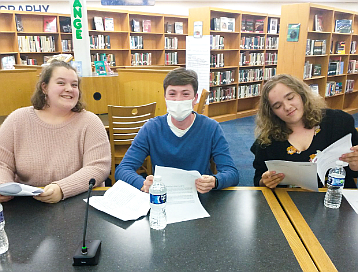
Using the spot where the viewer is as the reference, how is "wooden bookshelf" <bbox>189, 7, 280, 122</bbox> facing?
facing the viewer and to the right of the viewer

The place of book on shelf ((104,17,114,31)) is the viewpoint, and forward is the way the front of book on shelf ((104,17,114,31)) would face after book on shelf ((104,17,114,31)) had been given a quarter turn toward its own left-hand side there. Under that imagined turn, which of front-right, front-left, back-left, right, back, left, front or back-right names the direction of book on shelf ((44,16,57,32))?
back

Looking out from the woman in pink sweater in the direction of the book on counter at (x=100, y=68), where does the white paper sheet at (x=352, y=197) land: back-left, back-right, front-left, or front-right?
back-right

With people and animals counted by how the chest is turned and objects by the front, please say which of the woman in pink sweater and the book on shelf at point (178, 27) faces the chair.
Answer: the book on shelf

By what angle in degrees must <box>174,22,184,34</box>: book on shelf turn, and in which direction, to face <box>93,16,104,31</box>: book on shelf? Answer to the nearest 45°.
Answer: approximately 45° to its right

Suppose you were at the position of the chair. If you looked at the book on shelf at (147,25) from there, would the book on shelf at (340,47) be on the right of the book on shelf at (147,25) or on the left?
right

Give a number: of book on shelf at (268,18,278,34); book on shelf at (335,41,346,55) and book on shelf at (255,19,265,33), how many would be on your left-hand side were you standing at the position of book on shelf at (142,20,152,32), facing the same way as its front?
3

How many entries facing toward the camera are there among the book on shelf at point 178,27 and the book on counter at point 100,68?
2

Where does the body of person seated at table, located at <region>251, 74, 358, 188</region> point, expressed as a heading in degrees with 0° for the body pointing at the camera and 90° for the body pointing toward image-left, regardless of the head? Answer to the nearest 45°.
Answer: approximately 0°

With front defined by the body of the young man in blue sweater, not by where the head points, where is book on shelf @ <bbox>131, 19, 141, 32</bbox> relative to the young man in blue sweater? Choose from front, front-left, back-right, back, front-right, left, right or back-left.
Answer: back
